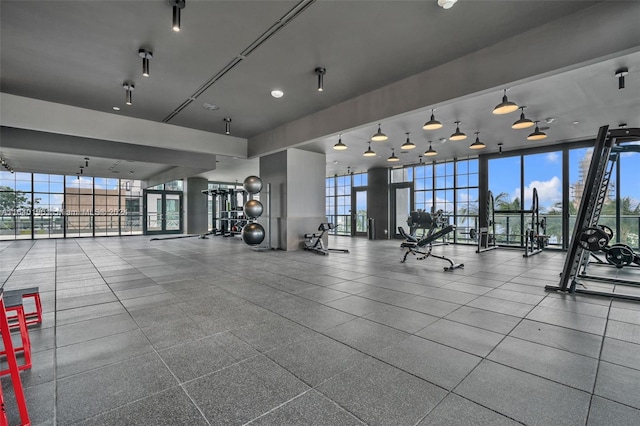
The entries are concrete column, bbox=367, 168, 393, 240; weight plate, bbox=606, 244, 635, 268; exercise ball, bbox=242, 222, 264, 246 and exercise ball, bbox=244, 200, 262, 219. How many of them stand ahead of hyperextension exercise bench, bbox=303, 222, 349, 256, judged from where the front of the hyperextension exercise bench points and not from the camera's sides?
2

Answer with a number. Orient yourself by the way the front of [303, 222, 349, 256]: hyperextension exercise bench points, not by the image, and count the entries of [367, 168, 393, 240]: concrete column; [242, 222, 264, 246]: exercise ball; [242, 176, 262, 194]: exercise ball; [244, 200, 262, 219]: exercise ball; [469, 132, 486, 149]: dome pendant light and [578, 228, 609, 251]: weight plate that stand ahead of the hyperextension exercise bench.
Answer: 3

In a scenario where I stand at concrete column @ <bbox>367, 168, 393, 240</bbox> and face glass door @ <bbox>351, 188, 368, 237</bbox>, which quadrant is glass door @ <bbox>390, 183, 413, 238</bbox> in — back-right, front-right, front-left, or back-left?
back-right
